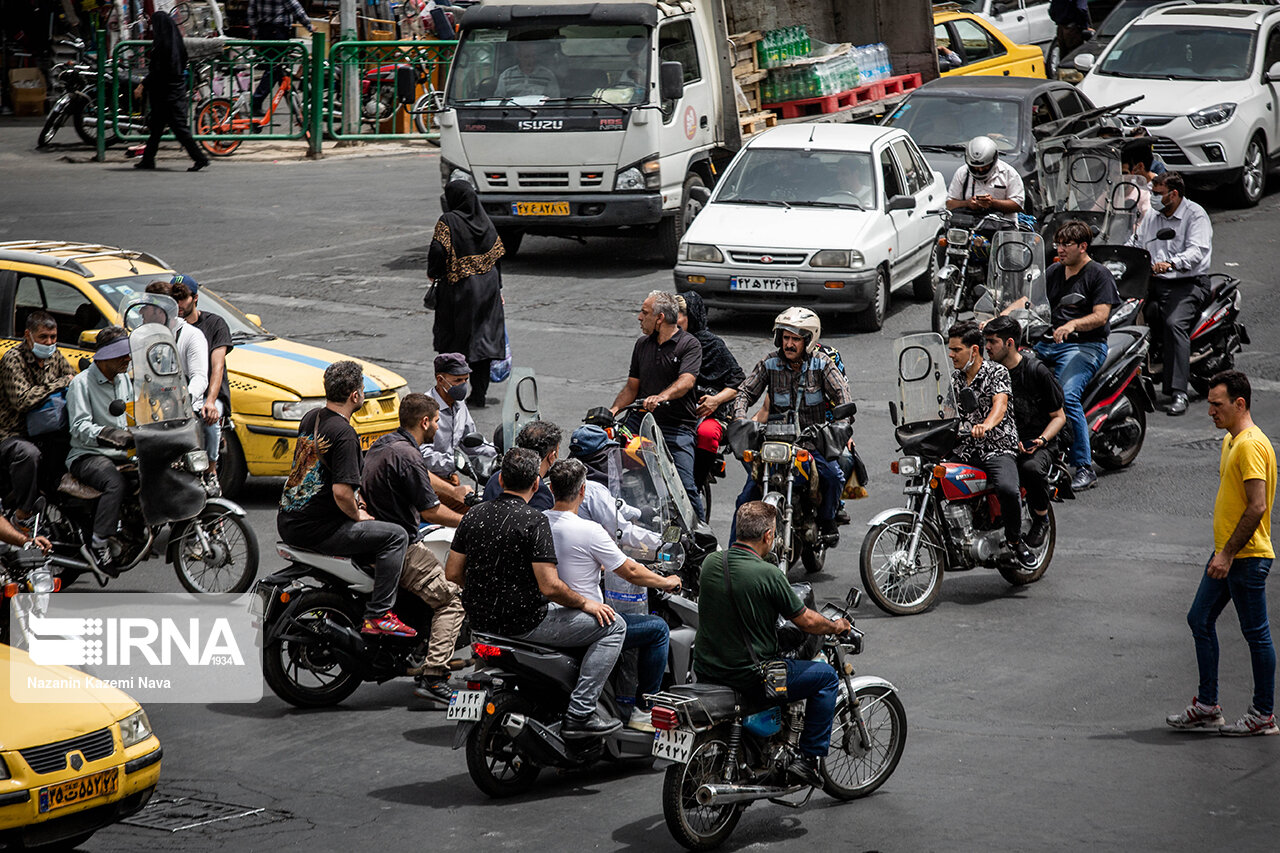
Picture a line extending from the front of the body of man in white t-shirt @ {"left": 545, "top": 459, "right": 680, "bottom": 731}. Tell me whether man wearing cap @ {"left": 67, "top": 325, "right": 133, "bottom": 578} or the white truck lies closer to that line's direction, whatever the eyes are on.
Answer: the white truck

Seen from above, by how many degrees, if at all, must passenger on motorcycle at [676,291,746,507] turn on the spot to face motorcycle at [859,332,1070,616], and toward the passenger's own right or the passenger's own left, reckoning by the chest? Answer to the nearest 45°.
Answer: approximately 135° to the passenger's own left

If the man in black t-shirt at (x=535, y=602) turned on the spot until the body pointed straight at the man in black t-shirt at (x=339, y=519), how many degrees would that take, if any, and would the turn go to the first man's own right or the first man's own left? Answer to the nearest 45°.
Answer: approximately 90° to the first man's own left

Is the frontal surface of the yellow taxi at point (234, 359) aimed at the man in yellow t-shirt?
yes

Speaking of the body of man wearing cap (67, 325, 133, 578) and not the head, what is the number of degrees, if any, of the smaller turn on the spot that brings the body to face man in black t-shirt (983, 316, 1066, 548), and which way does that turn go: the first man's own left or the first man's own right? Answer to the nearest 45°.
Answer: approximately 45° to the first man's own left

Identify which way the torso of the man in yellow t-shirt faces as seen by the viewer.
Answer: to the viewer's left

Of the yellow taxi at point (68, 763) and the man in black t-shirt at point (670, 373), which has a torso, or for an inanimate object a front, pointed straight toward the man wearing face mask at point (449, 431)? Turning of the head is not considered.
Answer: the man in black t-shirt

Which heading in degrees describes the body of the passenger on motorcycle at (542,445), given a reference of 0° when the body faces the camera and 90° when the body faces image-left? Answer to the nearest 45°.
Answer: approximately 225°

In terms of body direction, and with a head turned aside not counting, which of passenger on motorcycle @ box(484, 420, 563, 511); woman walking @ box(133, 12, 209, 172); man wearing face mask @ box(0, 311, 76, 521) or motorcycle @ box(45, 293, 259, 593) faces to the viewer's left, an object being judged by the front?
the woman walking

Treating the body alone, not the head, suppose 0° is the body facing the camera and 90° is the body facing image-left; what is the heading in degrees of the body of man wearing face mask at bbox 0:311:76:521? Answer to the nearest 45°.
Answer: approximately 315°

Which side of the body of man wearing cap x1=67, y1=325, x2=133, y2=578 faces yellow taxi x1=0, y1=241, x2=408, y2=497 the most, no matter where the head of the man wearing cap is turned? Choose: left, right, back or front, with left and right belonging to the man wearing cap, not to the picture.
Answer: left

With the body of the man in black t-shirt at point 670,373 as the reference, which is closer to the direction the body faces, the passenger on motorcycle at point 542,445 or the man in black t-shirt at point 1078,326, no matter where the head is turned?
the passenger on motorcycle

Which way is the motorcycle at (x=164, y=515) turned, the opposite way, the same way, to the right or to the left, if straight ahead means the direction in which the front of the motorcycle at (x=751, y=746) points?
to the right

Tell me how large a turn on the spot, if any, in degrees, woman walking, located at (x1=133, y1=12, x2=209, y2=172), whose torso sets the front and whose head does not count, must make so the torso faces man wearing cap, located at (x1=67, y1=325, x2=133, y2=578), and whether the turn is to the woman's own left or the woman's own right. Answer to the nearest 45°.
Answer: approximately 90° to the woman's own left

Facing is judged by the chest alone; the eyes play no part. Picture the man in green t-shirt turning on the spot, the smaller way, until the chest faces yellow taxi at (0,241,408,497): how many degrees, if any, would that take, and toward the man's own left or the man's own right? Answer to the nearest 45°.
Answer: approximately 90° to the man's own left

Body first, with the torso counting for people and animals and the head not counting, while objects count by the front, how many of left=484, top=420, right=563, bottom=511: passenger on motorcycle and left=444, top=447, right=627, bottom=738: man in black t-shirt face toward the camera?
0

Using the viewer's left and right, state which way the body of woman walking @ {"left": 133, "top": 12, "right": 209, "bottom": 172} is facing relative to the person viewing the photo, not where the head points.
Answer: facing to the left of the viewer

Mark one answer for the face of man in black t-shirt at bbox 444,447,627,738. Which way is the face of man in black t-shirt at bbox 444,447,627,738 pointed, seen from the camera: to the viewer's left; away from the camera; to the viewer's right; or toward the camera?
away from the camera

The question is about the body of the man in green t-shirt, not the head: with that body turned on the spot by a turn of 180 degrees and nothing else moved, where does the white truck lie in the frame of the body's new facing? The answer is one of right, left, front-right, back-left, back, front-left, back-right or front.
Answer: back-right
